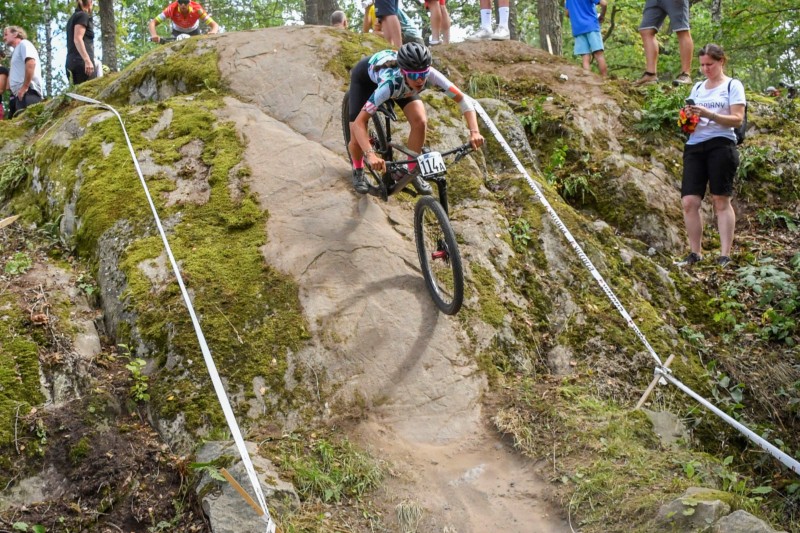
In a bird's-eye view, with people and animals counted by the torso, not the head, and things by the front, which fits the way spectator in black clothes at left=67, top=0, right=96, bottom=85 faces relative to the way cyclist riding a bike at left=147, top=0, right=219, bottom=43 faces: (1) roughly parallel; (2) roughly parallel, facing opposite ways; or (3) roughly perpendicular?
roughly perpendicular

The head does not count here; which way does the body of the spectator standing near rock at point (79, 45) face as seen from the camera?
to the viewer's right

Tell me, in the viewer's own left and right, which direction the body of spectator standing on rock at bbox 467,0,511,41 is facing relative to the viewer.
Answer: facing the viewer and to the left of the viewer

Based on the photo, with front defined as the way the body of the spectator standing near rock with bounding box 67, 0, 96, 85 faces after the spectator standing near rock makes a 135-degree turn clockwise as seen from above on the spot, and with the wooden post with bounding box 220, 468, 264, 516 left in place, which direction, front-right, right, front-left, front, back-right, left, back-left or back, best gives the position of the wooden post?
front-left

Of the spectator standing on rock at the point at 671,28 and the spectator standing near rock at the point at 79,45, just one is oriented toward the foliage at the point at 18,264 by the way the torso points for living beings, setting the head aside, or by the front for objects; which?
the spectator standing on rock at the point at 671,28

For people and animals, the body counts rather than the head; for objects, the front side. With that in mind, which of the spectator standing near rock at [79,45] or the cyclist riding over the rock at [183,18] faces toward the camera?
the cyclist riding over the rock at [183,18]

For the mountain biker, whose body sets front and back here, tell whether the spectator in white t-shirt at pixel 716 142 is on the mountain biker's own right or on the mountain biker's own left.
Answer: on the mountain biker's own left

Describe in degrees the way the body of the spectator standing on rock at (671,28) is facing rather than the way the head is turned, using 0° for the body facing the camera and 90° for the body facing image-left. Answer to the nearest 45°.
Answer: approximately 45°

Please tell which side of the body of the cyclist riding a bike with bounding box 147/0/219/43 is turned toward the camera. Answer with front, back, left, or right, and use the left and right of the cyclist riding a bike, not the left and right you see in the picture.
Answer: front

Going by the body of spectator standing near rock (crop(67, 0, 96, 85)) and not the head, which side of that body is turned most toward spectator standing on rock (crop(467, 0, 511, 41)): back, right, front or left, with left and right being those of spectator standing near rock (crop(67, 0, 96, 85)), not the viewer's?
front

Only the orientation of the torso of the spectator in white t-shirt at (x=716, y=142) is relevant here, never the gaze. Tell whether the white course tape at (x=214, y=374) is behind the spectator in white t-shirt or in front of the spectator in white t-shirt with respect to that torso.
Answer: in front

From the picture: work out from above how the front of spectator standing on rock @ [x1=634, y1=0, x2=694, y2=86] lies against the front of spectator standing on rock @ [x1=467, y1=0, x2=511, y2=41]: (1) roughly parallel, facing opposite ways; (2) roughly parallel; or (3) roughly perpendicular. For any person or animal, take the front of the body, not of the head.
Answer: roughly parallel

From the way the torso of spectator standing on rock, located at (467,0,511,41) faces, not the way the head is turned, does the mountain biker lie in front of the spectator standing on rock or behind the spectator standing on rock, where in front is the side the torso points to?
in front

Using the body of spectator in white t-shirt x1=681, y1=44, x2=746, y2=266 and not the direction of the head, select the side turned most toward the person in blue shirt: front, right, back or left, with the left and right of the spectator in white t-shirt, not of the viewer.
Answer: back

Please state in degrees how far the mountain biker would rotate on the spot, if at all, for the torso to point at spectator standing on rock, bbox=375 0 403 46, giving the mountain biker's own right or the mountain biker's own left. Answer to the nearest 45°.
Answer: approximately 135° to the mountain biker's own left

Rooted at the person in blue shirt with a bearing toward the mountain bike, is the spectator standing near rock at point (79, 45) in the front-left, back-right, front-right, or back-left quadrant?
front-right
